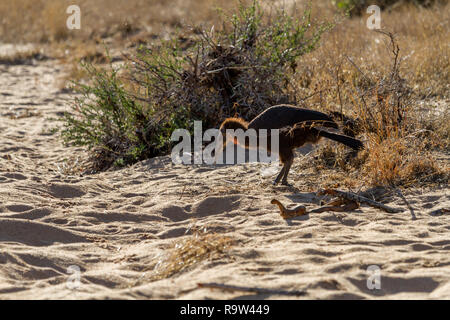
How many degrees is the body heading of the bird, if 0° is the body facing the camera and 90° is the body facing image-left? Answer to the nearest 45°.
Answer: approximately 90°

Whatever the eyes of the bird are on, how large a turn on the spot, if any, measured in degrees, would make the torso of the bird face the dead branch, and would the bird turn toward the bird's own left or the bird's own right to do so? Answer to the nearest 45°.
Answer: approximately 135° to the bird's own left

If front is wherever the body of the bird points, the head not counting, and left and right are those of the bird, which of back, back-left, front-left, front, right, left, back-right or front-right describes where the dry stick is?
left

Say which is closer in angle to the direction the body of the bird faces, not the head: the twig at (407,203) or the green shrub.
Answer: the green shrub

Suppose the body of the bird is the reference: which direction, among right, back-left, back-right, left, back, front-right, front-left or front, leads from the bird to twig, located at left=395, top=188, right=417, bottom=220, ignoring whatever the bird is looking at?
back-left

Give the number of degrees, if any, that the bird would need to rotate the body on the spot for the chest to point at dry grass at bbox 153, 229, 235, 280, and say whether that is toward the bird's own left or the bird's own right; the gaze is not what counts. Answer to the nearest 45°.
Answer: approximately 90° to the bird's own left

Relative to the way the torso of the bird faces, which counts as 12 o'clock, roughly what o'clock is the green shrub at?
The green shrub is roughly at 2 o'clock from the bird.

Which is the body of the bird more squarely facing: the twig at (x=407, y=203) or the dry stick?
the dry stick

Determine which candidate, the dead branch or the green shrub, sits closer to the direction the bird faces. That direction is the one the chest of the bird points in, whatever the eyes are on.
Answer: the green shrub
